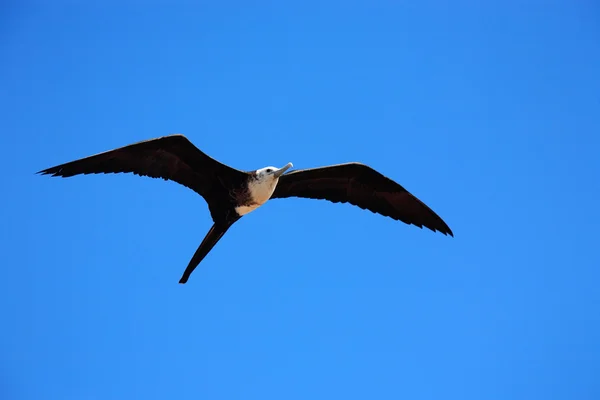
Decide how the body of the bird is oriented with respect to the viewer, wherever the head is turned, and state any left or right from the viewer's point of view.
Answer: facing the viewer and to the right of the viewer
